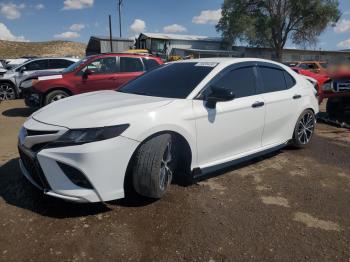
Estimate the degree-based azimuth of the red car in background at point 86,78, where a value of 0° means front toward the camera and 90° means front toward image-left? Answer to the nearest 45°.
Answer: approximately 45°

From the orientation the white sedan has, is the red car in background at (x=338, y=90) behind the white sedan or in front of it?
behind

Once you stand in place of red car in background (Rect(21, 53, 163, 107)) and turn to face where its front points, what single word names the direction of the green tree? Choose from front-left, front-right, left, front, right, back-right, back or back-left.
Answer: back

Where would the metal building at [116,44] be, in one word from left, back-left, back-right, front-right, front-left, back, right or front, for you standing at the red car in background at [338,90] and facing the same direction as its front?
back

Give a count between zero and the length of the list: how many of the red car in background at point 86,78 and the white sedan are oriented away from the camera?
0

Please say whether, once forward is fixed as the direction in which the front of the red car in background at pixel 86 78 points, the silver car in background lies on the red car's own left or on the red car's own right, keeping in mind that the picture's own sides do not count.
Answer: on the red car's own right

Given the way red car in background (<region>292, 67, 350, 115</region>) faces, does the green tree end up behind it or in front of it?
behind

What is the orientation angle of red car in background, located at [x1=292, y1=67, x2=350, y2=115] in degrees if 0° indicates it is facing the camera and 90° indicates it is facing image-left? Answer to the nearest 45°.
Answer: approximately 315°

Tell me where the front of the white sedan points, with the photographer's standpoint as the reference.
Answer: facing the viewer and to the left of the viewer

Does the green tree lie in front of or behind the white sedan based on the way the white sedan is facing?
behind

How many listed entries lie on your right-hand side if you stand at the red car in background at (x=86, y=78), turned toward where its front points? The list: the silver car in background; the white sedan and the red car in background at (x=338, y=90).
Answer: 1

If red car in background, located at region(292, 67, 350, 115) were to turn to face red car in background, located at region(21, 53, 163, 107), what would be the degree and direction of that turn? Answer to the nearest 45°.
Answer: approximately 135° to its right

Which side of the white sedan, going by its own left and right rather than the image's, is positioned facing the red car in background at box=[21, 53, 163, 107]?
right
